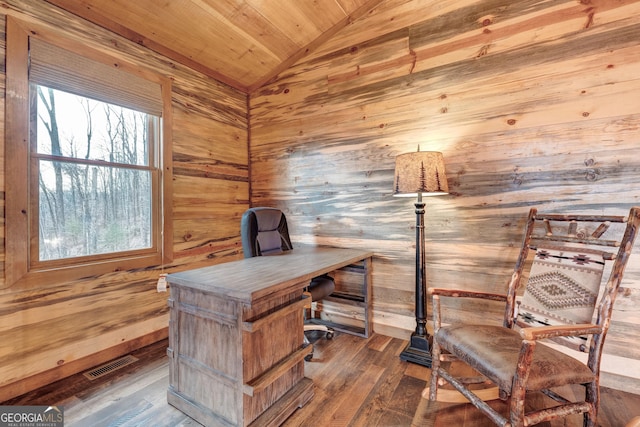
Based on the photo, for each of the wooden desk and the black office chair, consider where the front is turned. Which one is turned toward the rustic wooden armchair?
the black office chair

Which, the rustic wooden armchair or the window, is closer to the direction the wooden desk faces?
the window

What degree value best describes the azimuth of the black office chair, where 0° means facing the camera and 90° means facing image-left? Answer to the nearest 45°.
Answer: approximately 315°

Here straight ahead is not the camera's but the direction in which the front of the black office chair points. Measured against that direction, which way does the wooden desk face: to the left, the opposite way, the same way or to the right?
the opposite way

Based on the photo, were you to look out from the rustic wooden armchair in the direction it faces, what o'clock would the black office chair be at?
The black office chair is roughly at 1 o'clock from the rustic wooden armchair.

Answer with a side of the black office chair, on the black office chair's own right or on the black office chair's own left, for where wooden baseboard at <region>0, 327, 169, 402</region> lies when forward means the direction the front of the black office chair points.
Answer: on the black office chair's own right

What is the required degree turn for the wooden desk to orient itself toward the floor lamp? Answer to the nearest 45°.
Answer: approximately 135° to its right

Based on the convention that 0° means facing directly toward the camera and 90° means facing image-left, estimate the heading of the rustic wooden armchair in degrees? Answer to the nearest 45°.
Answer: approximately 45°
